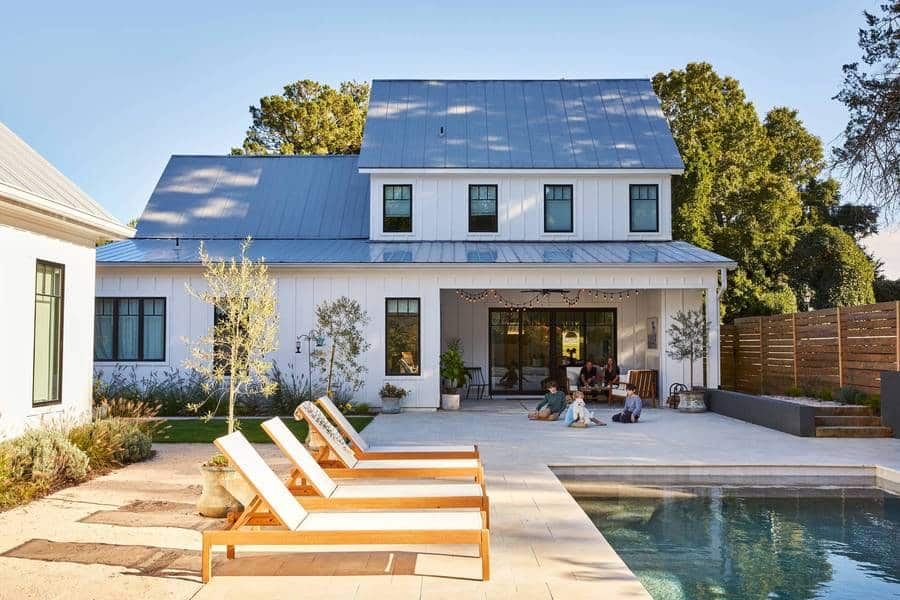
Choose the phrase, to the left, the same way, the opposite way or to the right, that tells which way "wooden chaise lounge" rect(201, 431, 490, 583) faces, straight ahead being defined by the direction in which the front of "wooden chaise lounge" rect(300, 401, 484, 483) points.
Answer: the same way

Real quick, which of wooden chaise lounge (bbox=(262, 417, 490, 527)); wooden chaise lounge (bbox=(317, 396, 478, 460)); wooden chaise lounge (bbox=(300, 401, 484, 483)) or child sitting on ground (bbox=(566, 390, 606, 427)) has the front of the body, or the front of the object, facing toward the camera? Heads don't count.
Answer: the child sitting on ground

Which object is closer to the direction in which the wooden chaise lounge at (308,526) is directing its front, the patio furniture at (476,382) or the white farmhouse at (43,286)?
the patio furniture

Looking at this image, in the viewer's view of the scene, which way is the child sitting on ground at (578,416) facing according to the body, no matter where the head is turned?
toward the camera

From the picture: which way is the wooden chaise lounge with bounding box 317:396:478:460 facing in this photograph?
to the viewer's right

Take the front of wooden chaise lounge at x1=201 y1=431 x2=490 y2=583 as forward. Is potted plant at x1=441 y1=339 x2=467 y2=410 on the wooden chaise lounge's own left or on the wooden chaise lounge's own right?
on the wooden chaise lounge's own left

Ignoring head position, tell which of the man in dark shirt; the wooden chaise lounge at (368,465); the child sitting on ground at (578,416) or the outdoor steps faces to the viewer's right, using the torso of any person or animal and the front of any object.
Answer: the wooden chaise lounge

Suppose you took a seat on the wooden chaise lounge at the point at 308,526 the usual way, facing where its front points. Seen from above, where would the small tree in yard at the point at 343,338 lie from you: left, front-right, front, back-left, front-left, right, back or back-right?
left

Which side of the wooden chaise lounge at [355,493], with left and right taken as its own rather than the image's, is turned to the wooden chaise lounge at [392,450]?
left

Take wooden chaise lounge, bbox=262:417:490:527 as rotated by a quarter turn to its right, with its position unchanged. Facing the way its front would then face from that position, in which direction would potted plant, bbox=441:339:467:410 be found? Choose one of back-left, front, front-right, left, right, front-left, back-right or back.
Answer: back

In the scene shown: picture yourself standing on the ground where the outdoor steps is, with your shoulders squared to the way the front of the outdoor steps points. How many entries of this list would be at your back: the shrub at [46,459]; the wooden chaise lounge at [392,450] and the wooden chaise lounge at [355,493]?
0

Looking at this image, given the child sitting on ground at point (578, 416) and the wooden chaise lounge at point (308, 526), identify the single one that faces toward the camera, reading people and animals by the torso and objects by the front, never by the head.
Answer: the child sitting on ground

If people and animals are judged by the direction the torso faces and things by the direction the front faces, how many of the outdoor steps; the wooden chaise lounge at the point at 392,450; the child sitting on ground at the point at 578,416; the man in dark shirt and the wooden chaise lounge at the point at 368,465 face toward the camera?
3

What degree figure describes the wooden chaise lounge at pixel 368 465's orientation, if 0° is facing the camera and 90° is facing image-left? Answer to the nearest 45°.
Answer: approximately 270°

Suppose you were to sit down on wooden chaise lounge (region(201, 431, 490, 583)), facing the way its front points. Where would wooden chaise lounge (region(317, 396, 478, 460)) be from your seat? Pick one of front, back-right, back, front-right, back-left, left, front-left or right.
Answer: left

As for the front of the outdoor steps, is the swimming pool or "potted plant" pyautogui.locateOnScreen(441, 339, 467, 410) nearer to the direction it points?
the swimming pool

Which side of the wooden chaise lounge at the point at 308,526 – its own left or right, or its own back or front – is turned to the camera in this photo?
right

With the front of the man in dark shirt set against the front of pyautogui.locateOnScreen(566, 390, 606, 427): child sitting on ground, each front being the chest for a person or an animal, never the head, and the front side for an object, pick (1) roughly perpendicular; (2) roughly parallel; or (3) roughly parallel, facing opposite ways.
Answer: roughly parallel

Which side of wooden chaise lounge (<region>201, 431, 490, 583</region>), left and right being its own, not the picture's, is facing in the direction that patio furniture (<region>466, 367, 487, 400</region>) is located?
left

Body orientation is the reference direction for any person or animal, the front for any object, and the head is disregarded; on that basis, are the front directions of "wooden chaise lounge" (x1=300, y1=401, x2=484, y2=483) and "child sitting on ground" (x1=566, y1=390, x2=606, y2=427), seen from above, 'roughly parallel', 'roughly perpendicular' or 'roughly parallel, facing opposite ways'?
roughly perpendicular

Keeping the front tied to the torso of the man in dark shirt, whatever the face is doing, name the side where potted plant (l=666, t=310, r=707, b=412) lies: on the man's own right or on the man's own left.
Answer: on the man's own left

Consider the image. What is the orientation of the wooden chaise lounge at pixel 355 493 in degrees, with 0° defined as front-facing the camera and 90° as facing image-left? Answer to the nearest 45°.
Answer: approximately 270°
